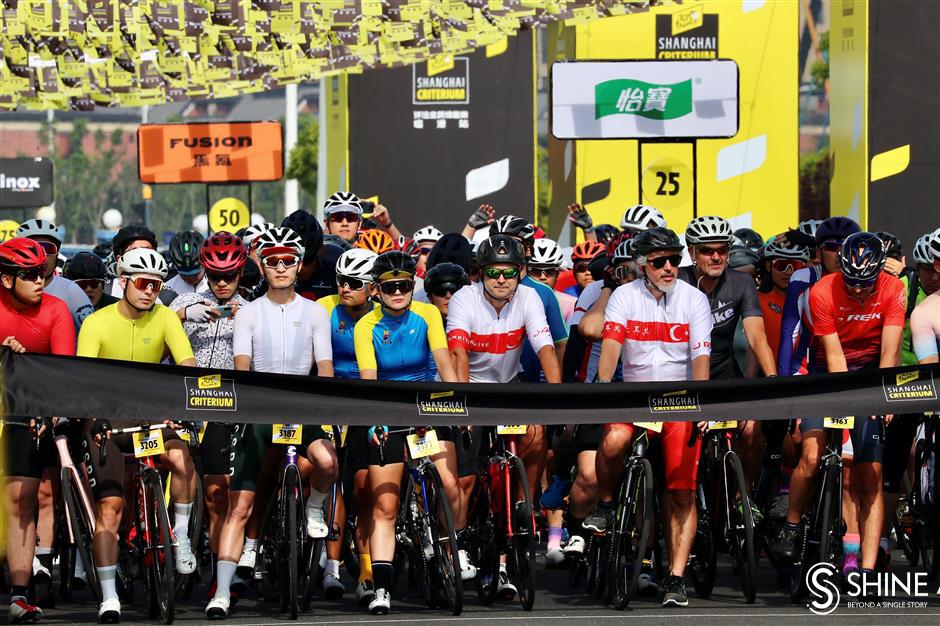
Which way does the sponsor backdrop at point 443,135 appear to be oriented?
toward the camera

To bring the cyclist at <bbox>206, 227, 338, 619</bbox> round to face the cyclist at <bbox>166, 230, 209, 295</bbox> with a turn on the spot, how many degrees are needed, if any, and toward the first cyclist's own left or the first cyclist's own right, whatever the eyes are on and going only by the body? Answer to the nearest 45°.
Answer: approximately 180°

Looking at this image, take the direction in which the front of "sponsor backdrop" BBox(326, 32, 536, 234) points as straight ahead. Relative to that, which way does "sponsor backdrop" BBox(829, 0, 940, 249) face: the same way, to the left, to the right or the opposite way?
the same way

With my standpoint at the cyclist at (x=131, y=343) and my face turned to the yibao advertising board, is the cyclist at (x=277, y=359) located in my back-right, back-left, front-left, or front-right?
front-right

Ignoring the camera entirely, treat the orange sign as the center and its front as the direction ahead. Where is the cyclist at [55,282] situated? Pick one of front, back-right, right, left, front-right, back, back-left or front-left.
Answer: front

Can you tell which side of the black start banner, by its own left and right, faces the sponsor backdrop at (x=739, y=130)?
back

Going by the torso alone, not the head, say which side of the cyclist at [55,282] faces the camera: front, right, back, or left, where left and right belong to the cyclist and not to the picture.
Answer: front

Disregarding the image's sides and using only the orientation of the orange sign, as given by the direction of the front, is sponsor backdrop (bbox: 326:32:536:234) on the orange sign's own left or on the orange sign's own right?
on the orange sign's own left

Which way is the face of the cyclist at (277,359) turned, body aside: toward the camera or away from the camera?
toward the camera

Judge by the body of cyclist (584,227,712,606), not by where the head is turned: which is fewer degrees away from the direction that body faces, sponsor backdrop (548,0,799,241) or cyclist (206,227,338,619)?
the cyclist

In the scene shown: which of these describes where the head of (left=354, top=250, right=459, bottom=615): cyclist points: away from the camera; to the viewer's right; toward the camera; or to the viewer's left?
toward the camera

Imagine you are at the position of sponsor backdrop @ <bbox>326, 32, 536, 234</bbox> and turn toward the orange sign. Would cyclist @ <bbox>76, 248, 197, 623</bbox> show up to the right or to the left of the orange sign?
left

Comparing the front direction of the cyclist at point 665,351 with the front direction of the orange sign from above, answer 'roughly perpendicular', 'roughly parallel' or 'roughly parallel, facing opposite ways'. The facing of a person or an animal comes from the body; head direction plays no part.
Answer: roughly parallel

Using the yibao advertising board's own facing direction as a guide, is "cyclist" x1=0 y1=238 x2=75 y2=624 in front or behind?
in front

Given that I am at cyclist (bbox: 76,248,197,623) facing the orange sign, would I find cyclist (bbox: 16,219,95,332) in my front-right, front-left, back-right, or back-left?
front-left

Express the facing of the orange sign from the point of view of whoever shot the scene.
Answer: facing the viewer

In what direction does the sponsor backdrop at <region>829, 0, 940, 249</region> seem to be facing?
toward the camera

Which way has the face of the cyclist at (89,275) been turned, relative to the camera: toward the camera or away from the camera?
toward the camera
